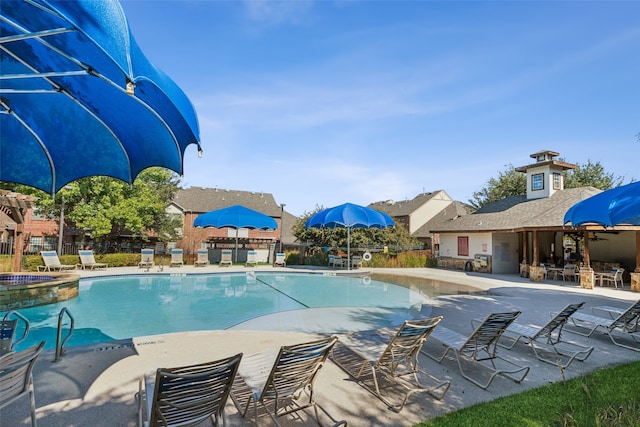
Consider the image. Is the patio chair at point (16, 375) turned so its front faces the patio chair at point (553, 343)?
no

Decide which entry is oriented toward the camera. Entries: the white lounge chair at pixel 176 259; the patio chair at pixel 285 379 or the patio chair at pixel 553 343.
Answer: the white lounge chair

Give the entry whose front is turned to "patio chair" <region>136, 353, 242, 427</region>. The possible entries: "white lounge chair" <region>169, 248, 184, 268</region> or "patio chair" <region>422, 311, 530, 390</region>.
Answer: the white lounge chair

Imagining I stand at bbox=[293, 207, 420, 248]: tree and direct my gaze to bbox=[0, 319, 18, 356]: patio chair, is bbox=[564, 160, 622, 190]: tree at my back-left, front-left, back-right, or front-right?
back-left

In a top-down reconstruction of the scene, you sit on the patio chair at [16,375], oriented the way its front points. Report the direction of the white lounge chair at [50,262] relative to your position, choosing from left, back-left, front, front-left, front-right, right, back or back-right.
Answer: front-right

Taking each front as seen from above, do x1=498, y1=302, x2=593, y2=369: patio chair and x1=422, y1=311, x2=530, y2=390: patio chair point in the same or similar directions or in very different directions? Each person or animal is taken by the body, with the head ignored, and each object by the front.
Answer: same or similar directions

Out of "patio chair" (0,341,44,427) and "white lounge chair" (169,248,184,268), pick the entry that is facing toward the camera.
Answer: the white lounge chair

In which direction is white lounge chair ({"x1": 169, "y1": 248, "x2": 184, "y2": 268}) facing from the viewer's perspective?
toward the camera

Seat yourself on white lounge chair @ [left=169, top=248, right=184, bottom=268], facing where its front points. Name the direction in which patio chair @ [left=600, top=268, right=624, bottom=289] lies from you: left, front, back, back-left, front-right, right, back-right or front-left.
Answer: front-left
